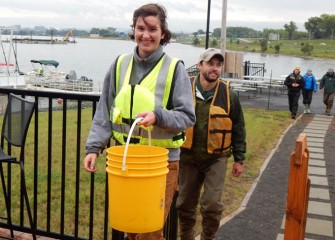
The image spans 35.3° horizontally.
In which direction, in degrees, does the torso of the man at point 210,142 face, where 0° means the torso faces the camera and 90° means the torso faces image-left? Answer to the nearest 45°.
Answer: approximately 0°

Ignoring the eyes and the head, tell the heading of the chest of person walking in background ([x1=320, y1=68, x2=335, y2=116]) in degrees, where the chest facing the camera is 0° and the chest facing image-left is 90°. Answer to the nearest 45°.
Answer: approximately 0°

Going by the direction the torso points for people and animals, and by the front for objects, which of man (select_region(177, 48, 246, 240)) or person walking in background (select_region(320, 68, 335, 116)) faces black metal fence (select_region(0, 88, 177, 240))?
the person walking in background

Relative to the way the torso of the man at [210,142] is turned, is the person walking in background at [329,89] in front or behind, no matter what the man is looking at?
behind

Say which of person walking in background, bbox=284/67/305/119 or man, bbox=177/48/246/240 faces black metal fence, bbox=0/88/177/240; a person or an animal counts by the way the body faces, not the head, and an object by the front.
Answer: the person walking in background

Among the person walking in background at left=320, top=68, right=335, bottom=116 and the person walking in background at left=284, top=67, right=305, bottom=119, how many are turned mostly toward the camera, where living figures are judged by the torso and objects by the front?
2

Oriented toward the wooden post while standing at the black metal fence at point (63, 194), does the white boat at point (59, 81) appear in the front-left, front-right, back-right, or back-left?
back-left

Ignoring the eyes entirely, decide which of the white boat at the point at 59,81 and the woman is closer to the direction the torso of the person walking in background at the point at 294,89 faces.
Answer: the woman
